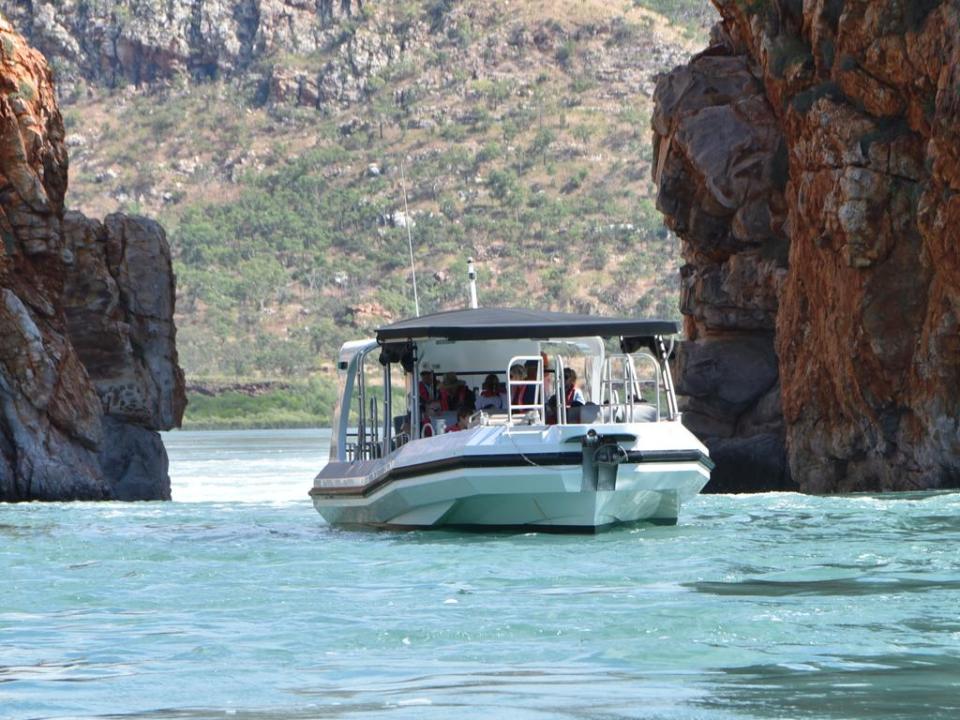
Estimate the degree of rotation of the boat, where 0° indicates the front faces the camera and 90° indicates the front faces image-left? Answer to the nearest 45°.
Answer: approximately 315°

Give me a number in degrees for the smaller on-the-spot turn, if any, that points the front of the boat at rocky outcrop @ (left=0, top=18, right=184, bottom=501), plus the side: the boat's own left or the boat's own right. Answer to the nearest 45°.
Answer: approximately 180°
